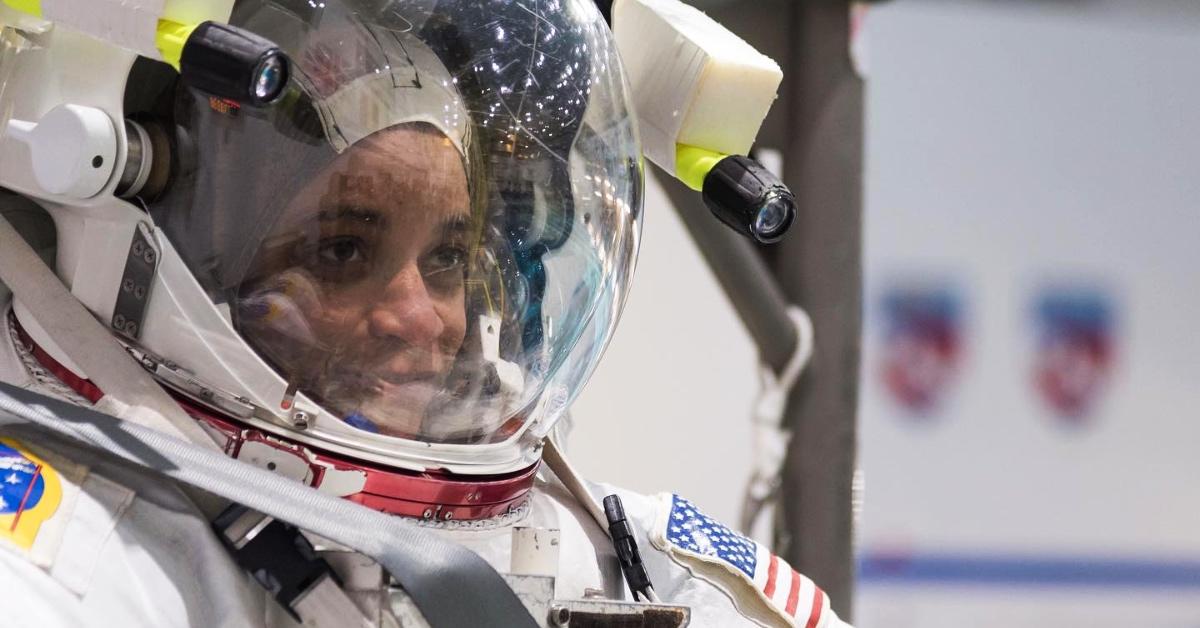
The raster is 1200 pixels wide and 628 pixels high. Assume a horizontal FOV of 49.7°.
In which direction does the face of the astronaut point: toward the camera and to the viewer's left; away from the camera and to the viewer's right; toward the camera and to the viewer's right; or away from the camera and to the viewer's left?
toward the camera and to the viewer's right

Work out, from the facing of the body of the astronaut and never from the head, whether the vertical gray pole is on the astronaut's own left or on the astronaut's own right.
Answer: on the astronaut's own left

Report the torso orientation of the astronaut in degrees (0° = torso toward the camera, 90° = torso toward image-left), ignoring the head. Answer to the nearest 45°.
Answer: approximately 315°
